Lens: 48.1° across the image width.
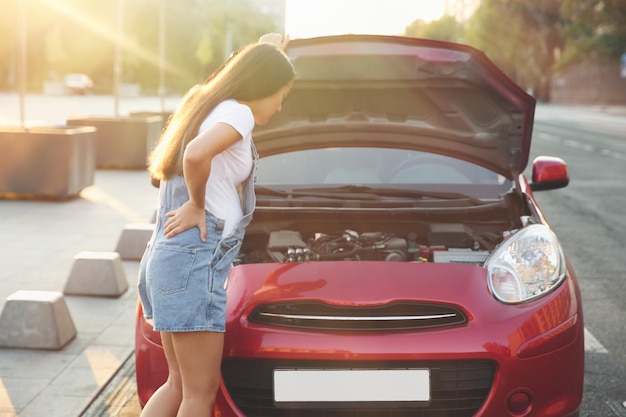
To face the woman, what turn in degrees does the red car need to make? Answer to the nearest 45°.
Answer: approximately 45° to its right

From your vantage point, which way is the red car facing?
toward the camera

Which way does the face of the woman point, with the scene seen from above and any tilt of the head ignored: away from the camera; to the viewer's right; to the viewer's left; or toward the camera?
to the viewer's right

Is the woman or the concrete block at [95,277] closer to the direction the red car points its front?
the woman

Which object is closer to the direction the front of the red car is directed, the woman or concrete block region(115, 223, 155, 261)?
the woman

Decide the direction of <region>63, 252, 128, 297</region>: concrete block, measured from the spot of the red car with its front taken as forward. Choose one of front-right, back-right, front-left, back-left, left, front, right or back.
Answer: back-right

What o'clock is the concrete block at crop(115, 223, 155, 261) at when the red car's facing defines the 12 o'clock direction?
The concrete block is roughly at 5 o'clock from the red car.

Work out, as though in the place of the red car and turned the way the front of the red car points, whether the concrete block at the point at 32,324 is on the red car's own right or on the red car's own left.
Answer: on the red car's own right
